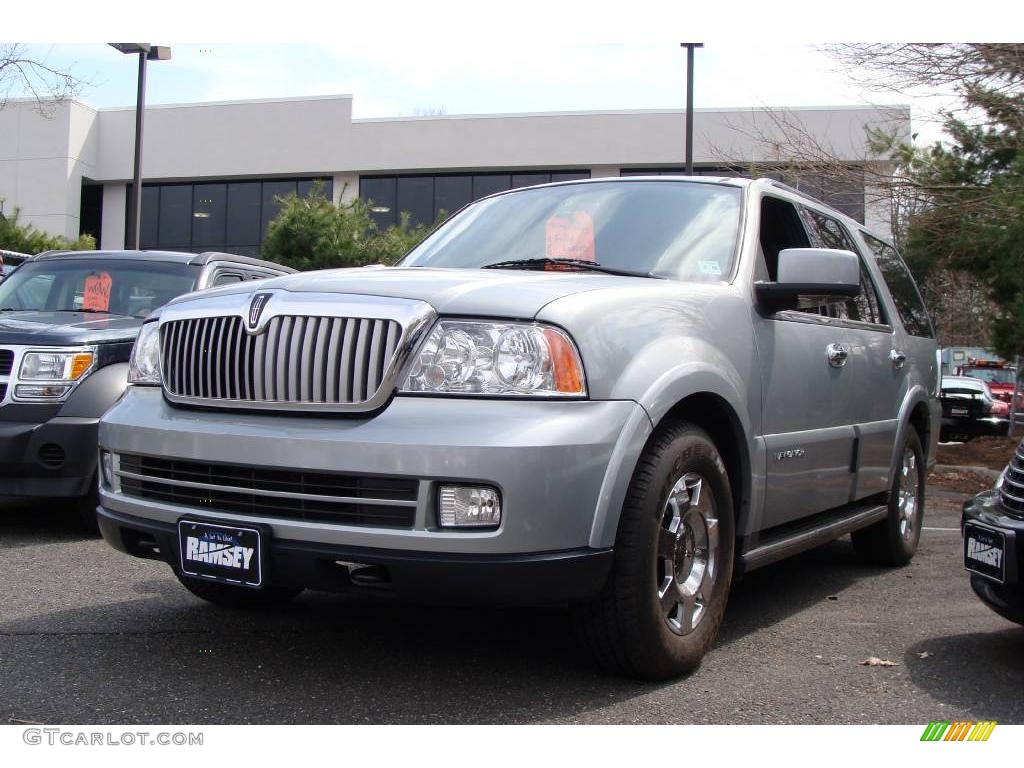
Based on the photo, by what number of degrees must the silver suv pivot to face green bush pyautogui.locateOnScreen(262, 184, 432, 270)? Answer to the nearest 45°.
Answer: approximately 135° to its right

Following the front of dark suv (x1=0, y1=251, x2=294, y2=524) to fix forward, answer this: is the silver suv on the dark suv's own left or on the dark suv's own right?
on the dark suv's own left

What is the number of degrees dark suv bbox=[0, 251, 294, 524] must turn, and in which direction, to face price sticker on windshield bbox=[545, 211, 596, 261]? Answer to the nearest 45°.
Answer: approximately 90° to its left

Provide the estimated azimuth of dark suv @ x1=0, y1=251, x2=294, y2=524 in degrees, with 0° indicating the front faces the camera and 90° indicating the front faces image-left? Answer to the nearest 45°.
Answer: approximately 45°

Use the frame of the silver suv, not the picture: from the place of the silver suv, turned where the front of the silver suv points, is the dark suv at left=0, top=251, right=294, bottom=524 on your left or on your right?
on your right

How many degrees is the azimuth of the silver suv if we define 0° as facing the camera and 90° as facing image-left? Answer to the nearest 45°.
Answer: approximately 45°

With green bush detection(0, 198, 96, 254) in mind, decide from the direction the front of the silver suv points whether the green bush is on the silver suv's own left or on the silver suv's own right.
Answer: on the silver suv's own right

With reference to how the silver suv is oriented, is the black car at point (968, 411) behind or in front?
behind

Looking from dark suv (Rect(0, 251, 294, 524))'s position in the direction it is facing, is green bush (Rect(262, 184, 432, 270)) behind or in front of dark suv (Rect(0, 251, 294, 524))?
behind

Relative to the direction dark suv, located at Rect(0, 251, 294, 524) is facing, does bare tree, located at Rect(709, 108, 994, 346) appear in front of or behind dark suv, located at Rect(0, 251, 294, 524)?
behind
